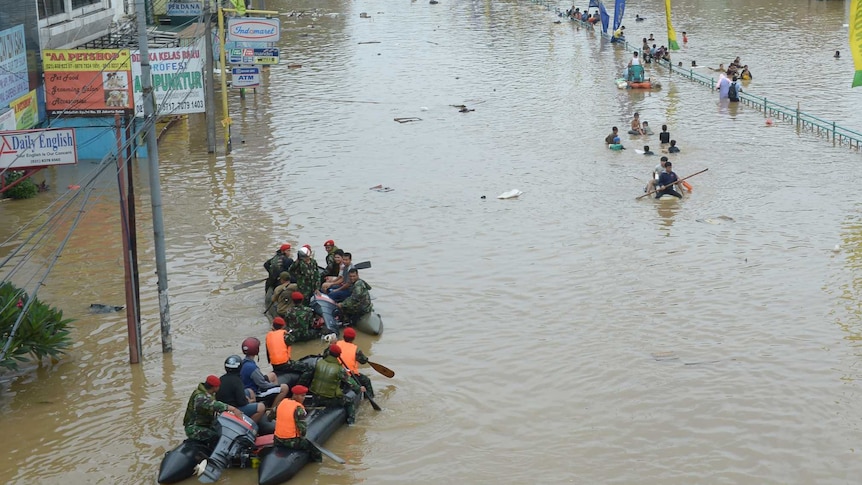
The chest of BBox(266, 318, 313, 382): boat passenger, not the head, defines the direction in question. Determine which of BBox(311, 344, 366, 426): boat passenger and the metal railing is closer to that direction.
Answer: the metal railing

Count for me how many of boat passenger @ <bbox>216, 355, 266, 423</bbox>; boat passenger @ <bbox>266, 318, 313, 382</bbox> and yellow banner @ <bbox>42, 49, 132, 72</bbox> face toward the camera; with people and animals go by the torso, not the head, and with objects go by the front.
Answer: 1

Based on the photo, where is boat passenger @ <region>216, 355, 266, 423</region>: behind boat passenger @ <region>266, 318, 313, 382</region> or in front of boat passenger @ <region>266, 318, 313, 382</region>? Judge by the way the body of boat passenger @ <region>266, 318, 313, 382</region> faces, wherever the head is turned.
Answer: behind

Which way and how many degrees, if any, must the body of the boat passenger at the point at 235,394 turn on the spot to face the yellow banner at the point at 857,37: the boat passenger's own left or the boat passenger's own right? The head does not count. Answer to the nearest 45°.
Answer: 0° — they already face it

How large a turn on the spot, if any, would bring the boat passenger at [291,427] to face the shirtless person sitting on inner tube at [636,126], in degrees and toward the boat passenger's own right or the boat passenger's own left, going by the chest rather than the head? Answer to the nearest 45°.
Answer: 0° — they already face them

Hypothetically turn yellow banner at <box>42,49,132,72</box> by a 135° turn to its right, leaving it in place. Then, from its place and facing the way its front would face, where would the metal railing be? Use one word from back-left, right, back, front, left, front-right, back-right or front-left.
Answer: back-right

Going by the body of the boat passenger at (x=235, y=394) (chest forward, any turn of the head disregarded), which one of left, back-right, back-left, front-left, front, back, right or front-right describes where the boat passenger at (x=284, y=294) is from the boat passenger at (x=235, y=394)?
front-left

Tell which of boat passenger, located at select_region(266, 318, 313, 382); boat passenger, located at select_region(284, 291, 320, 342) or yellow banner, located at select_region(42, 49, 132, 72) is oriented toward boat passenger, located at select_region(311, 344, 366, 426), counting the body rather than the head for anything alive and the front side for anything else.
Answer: the yellow banner

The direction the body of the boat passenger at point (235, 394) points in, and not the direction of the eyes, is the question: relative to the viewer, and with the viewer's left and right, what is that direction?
facing away from the viewer and to the right of the viewer

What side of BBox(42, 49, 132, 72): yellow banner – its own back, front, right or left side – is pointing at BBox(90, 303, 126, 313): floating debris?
front

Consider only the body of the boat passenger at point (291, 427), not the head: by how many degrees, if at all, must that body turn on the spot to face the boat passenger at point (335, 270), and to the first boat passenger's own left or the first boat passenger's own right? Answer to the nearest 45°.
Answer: approximately 45° to the first boat passenger's own left

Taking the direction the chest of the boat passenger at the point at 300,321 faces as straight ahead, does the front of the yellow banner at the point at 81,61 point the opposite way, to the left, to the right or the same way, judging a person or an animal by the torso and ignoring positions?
the opposite way

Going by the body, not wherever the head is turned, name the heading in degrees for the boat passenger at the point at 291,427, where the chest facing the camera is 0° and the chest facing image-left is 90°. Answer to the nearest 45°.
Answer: approximately 225°

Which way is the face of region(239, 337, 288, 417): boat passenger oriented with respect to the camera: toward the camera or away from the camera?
away from the camera

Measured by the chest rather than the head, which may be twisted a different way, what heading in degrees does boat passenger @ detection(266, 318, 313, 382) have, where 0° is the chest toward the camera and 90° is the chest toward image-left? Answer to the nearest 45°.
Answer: approximately 225°

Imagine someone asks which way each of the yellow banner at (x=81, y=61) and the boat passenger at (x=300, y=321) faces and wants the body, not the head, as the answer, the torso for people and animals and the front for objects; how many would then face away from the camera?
1

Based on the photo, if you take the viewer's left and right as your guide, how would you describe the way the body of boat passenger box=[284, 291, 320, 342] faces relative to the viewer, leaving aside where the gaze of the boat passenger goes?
facing away from the viewer

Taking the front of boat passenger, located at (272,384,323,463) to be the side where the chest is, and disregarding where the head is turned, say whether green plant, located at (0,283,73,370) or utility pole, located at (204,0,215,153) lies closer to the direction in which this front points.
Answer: the utility pole

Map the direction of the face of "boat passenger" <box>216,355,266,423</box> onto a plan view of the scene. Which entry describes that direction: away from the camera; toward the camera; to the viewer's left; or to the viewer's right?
away from the camera

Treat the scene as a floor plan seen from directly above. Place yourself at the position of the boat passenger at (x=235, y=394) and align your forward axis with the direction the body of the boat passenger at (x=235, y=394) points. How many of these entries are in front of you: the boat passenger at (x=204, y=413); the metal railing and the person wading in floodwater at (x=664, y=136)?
2

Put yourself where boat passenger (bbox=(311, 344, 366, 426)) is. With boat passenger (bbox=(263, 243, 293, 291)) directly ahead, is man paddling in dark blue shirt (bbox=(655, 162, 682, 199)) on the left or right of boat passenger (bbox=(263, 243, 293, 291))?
right
